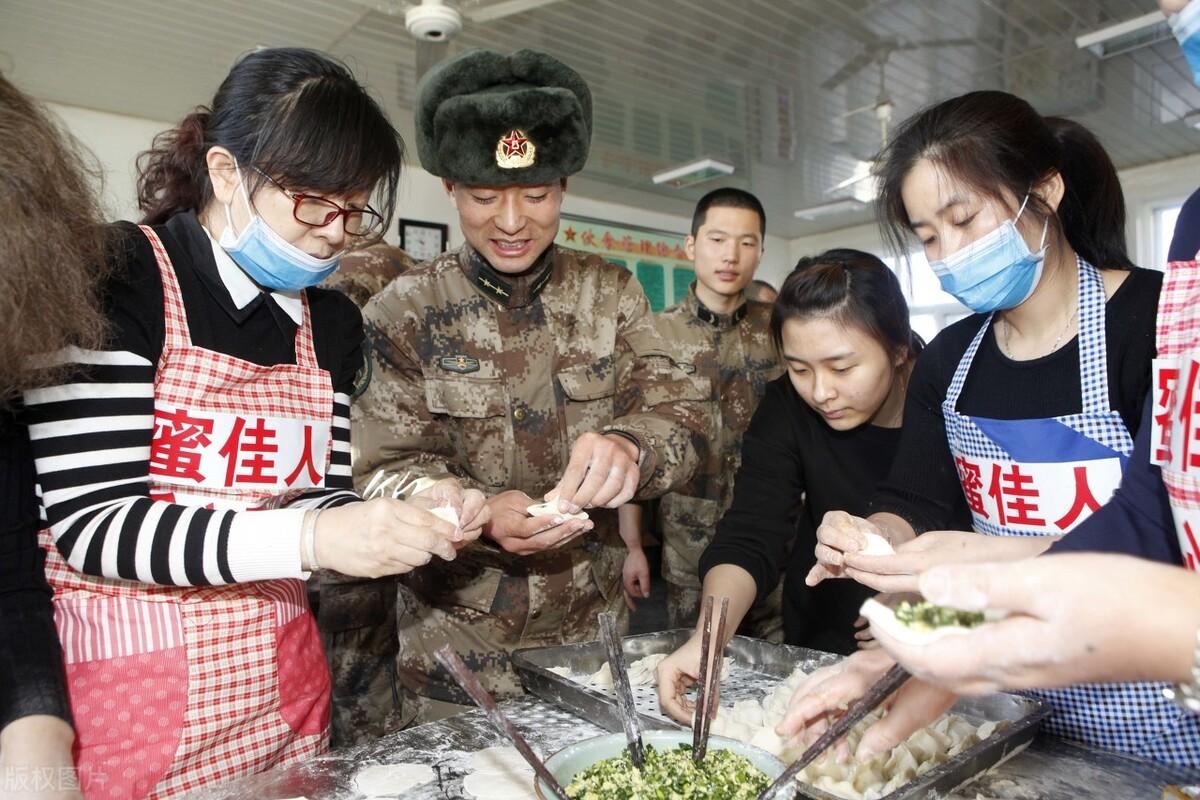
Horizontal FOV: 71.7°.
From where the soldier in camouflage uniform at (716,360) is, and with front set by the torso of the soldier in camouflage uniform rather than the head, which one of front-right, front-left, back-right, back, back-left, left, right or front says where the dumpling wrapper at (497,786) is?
front

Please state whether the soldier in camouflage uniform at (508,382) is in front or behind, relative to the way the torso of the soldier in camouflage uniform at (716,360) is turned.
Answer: in front

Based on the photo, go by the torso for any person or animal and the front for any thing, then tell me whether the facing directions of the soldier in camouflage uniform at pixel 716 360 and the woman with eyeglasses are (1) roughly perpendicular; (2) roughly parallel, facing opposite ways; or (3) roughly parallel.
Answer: roughly perpendicular

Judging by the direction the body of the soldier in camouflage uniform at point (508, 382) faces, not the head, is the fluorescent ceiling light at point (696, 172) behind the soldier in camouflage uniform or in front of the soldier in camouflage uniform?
behind

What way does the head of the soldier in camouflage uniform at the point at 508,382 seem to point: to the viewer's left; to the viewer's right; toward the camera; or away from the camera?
toward the camera

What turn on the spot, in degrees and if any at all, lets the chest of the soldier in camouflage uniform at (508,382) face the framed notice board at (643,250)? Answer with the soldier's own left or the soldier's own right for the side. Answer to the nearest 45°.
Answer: approximately 180°

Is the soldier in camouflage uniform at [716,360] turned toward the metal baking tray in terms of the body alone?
yes

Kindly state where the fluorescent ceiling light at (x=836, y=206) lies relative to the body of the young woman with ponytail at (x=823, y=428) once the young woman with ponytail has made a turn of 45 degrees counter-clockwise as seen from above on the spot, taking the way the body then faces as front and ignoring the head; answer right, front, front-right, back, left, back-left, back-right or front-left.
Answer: back

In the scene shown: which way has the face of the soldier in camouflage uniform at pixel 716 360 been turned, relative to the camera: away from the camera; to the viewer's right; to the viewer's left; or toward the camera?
toward the camera

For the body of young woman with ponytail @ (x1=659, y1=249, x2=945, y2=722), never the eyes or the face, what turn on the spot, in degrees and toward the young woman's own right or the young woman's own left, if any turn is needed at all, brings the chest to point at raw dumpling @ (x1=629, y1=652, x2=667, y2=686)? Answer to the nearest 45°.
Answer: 0° — they already face it

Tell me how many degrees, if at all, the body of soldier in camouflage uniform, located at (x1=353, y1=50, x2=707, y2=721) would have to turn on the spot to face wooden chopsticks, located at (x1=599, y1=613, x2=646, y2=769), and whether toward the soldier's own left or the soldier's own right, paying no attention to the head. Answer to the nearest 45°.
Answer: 0° — they already face it

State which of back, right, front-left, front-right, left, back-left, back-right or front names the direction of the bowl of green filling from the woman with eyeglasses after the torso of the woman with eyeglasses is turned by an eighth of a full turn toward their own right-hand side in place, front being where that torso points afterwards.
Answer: front-left

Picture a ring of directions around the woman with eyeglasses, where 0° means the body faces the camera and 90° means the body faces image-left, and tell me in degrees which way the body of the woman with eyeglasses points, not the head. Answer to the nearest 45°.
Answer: approximately 315°

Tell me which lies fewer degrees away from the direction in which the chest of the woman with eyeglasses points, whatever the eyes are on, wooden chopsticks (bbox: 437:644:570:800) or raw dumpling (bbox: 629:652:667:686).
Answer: the wooden chopsticks

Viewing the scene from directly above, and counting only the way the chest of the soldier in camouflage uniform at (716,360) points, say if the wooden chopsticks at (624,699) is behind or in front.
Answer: in front

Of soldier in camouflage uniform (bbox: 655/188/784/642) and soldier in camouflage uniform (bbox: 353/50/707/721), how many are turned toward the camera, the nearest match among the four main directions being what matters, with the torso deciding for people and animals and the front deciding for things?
2

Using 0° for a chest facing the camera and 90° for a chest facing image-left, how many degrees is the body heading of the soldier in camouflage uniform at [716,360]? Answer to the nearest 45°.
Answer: approximately 0°

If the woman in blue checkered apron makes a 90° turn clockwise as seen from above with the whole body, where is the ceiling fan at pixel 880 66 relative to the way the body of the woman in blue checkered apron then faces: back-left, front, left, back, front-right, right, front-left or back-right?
front-right

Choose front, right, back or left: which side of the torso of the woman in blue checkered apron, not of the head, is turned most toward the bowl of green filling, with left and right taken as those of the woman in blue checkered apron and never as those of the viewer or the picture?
front

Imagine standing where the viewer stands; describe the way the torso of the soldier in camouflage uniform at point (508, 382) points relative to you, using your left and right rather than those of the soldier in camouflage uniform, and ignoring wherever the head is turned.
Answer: facing the viewer

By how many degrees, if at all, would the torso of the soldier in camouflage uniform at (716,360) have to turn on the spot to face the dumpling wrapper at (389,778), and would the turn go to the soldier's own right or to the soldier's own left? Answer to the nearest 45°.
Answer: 0° — they already face it
